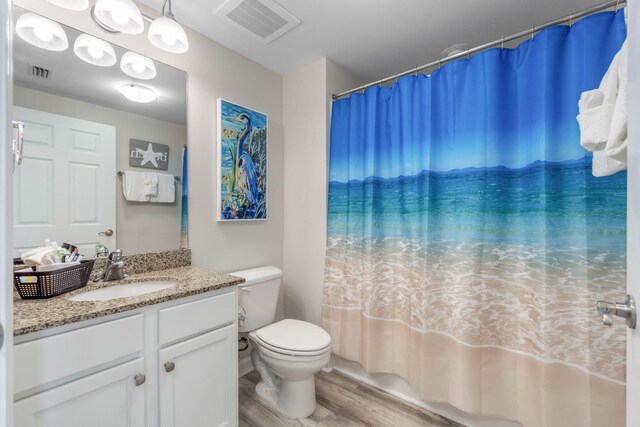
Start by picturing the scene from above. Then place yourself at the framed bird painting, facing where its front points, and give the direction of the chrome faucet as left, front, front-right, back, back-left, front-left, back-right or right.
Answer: right

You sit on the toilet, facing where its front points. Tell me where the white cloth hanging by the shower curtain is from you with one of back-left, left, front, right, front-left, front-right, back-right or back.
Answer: front

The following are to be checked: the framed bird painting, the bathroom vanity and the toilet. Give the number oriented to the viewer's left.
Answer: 0

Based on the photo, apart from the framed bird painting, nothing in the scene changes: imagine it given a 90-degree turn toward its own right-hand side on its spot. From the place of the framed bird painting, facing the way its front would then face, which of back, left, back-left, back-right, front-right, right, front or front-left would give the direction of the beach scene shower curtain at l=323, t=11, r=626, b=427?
left

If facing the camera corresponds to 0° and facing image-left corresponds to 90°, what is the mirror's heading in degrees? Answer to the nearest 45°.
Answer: approximately 315°

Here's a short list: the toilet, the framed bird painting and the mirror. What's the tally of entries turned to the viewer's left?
0

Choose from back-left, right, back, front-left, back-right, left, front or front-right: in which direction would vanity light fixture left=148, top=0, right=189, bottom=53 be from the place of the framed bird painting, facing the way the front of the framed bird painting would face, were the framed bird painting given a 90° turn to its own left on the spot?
back

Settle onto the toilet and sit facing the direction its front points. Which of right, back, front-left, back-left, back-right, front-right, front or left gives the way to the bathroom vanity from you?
right

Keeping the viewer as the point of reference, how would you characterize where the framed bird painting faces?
facing the viewer and to the right of the viewer

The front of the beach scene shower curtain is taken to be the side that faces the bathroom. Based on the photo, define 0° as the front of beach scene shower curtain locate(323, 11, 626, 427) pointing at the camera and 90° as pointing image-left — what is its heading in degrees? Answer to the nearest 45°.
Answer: approximately 45°
